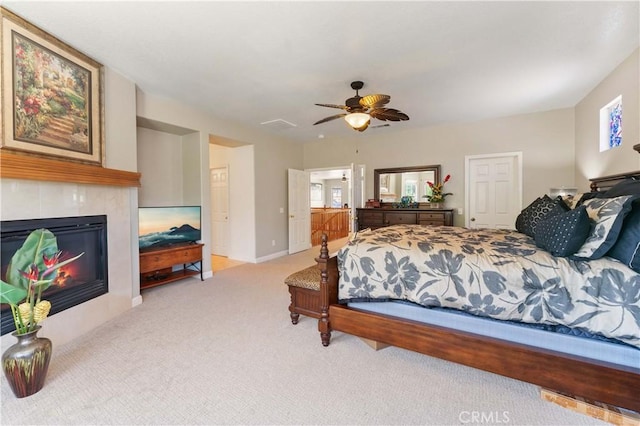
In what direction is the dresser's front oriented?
toward the camera

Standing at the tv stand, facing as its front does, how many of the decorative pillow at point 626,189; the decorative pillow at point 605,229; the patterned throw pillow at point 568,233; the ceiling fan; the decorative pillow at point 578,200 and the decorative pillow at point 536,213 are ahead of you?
6

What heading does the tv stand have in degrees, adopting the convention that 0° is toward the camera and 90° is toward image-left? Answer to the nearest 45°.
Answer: approximately 315°

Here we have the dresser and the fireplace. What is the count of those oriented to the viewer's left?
0

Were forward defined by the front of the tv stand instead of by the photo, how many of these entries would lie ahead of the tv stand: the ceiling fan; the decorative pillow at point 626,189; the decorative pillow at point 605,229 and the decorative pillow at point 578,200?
4

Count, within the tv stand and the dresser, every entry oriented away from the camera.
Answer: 0

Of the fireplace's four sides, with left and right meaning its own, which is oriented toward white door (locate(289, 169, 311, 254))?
left

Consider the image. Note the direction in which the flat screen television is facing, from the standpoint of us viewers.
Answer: facing the viewer and to the right of the viewer

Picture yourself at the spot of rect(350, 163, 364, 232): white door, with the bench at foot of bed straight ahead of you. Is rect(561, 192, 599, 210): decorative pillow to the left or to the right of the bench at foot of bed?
left

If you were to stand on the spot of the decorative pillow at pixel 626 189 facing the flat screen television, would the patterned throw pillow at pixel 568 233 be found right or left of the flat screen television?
left

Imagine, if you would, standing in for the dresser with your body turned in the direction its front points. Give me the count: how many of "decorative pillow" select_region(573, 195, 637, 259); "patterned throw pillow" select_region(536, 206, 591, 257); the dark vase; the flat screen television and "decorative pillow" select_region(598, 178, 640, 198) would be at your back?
0

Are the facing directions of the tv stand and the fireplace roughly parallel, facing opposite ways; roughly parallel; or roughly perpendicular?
roughly parallel

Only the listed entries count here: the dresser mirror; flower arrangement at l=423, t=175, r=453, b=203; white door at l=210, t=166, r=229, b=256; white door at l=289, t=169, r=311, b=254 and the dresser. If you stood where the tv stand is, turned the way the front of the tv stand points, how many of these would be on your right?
0

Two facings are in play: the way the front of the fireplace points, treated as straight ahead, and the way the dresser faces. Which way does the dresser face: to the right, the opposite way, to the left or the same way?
to the right

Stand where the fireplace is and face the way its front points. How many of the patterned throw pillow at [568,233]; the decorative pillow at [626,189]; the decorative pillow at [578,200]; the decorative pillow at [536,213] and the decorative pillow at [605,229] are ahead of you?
5

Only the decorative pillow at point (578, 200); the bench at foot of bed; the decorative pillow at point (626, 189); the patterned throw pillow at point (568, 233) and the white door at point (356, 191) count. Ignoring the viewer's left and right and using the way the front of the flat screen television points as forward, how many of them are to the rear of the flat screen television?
0
